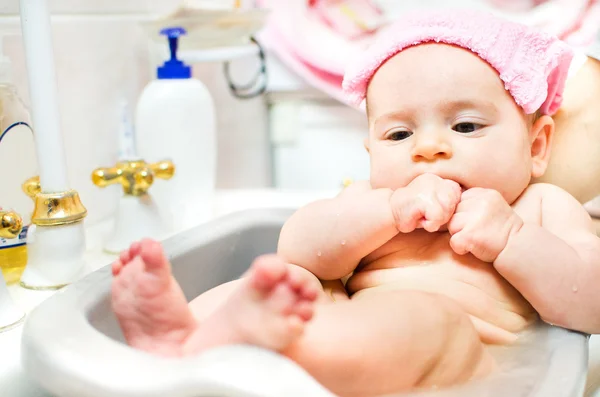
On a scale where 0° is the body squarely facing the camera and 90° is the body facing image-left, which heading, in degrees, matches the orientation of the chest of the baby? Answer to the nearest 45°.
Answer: approximately 45°

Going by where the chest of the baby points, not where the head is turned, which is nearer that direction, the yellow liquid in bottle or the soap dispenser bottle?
the yellow liquid in bottle

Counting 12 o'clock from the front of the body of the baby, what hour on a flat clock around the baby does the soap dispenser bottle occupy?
The soap dispenser bottle is roughly at 3 o'clock from the baby.

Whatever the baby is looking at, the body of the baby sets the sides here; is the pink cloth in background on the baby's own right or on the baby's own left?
on the baby's own right

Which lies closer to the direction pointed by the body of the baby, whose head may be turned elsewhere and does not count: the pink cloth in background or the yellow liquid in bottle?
the yellow liquid in bottle

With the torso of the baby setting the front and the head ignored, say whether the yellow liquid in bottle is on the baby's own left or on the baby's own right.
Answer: on the baby's own right
